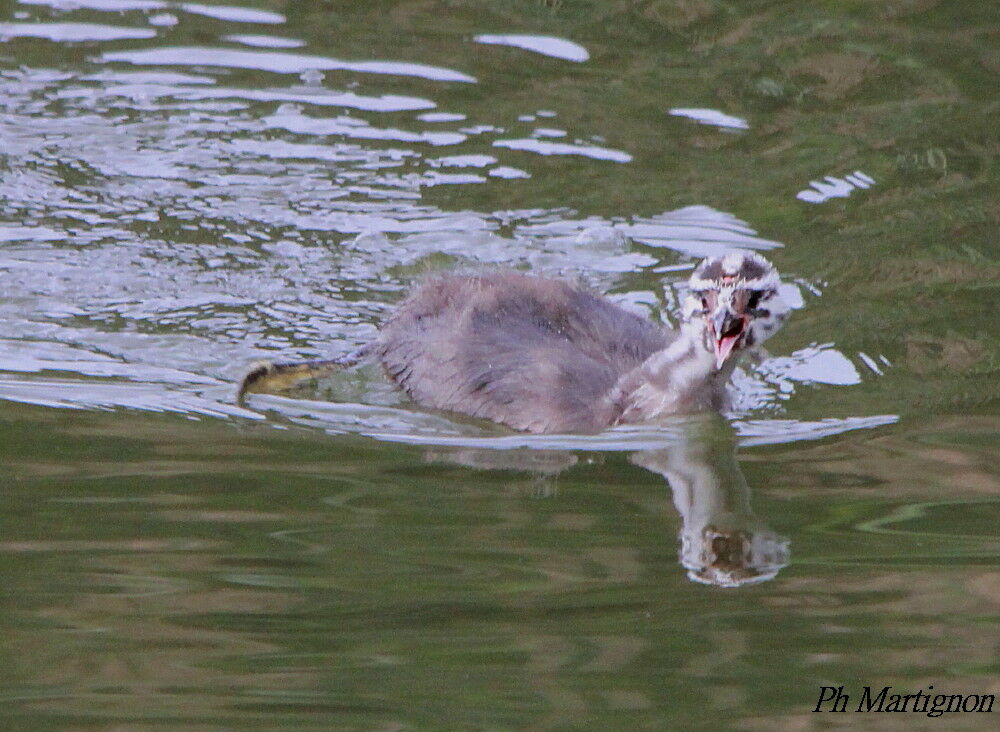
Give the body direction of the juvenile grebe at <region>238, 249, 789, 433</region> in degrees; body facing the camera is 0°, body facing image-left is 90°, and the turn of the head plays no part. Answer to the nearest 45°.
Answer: approximately 270°
